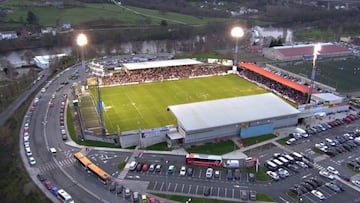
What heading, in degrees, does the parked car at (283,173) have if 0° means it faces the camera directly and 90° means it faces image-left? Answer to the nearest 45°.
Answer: approximately 315°

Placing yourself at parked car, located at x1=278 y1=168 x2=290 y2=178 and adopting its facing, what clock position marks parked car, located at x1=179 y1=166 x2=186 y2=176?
parked car, located at x1=179 y1=166 x2=186 y2=176 is roughly at 4 o'clock from parked car, located at x1=278 y1=168 x2=290 y2=178.

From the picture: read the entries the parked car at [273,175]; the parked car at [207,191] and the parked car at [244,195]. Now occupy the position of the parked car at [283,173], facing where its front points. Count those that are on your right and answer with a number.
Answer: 3

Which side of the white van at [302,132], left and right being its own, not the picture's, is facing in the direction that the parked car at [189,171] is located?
right

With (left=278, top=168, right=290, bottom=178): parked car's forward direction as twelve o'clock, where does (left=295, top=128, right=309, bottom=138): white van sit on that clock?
The white van is roughly at 8 o'clock from the parked car.

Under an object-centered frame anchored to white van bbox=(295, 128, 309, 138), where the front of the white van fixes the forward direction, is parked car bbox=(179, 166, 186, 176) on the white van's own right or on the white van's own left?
on the white van's own right

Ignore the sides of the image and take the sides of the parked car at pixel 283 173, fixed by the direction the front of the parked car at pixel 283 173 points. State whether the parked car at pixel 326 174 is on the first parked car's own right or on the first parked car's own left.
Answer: on the first parked car's own left

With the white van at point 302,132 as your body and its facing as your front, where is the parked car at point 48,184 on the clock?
The parked car is roughly at 3 o'clock from the white van.

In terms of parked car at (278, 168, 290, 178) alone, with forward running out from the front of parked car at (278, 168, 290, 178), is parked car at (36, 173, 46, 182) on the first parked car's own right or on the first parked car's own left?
on the first parked car's own right

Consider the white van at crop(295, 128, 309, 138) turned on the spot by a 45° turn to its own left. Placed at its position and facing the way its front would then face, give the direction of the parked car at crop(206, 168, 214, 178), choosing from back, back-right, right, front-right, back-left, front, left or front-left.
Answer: back-right
